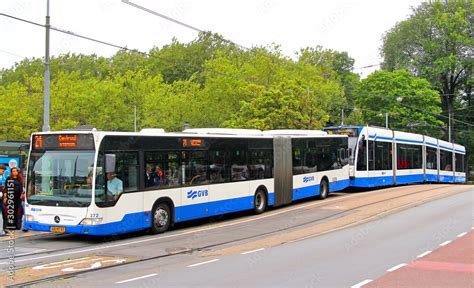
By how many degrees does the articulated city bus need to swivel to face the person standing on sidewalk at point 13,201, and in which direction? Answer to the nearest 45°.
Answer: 0° — it already faces them

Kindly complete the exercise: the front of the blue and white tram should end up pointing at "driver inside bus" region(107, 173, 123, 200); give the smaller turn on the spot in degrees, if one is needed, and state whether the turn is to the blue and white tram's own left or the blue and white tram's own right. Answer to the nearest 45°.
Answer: approximately 45° to the blue and white tram's own left

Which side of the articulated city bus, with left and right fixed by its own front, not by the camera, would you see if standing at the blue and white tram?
back

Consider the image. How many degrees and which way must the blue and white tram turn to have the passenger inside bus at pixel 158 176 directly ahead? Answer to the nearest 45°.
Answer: approximately 45° to its left

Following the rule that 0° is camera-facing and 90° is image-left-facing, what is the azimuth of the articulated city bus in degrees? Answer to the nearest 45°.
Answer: approximately 45°

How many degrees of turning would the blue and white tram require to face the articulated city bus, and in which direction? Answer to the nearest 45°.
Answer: approximately 45° to its left

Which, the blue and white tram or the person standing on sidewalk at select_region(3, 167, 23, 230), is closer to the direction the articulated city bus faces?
the person standing on sidewalk

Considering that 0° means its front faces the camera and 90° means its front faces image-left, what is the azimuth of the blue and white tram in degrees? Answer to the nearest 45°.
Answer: approximately 45°

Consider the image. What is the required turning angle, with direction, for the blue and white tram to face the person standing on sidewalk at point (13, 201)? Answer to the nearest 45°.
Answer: approximately 45° to its left
